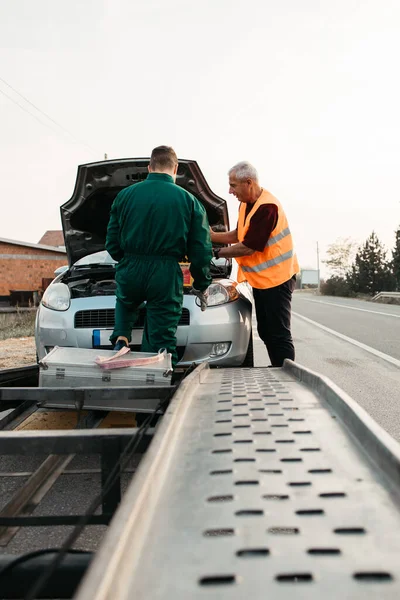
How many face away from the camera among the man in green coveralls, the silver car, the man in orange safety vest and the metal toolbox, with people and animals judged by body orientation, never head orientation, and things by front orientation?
1

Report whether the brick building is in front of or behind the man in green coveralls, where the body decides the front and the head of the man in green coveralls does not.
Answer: in front

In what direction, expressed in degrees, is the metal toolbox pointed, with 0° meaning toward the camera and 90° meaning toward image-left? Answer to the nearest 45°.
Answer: approximately 0°

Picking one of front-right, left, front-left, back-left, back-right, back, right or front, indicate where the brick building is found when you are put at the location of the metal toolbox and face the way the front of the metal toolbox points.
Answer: back

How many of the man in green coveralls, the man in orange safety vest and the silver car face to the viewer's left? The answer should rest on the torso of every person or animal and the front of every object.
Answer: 1

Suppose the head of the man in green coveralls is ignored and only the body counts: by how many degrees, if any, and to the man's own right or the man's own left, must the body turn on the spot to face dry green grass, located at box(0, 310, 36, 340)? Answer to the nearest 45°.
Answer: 0° — they already face it

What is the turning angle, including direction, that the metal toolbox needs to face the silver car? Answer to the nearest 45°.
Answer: approximately 180°

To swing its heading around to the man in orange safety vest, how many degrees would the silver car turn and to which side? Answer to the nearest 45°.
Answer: approximately 90° to its left

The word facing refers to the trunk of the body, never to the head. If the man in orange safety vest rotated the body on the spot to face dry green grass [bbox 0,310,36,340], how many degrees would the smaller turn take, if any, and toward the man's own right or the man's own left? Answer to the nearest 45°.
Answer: approximately 45° to the man's own right

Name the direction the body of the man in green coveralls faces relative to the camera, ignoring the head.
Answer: away from the camera

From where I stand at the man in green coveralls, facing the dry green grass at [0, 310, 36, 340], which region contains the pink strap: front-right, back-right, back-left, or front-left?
back-left

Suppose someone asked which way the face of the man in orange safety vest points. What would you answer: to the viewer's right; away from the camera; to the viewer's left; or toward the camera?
to the viewer's left

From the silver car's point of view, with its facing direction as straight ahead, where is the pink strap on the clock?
The pink strap is roughly at 12 o'clock from the silver car.

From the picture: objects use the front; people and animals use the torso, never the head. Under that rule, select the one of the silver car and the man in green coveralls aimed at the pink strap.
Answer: the silver car

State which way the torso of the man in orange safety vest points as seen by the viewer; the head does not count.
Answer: to the viewer's left
